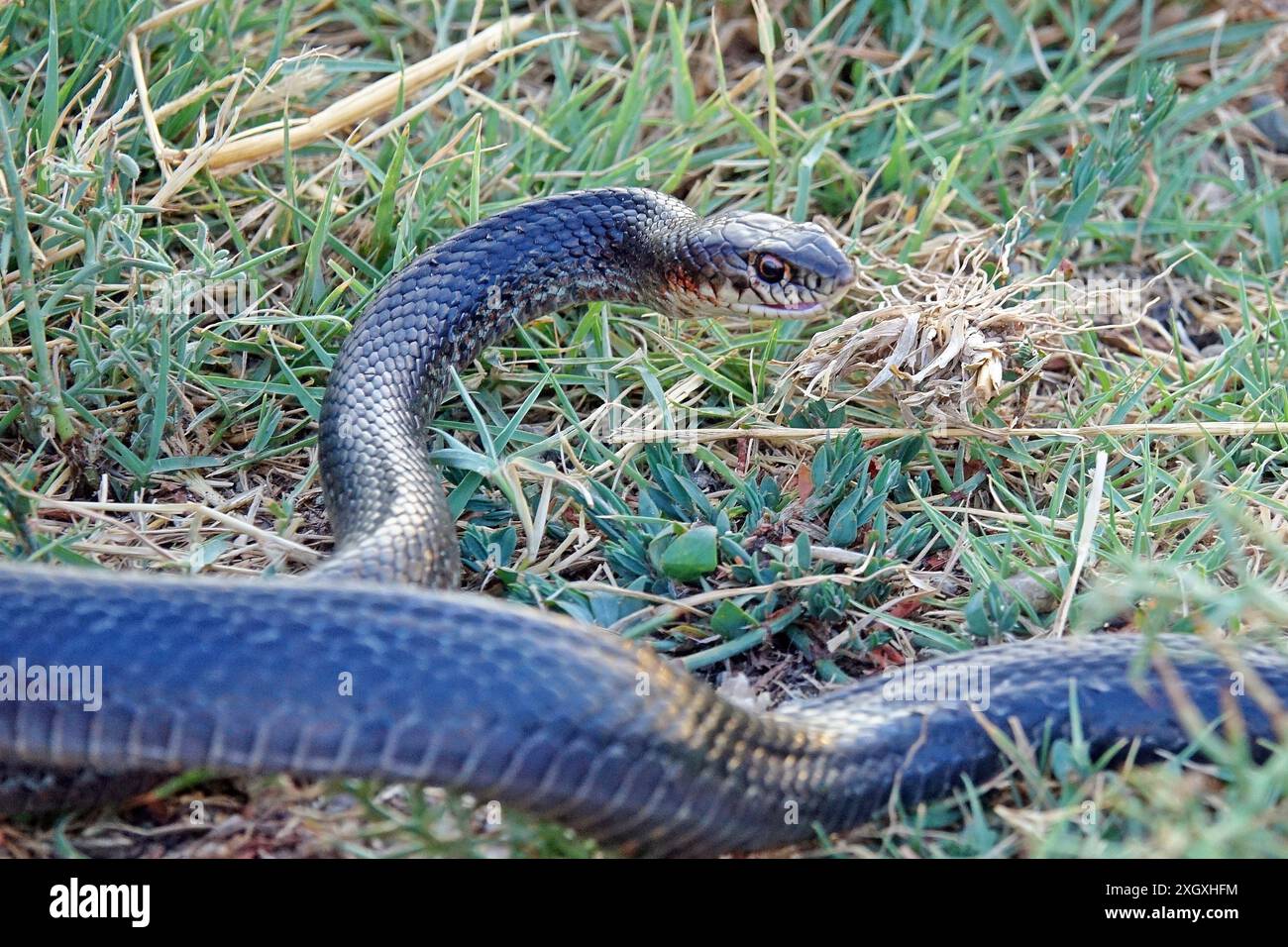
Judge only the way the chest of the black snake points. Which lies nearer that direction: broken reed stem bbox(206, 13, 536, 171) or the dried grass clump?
the dried grass clump

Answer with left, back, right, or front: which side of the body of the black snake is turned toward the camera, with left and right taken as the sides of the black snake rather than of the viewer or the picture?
right

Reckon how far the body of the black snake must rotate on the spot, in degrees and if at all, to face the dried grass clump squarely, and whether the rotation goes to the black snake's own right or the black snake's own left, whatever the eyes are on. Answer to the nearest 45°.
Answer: approximately 45° to the black snake's own left

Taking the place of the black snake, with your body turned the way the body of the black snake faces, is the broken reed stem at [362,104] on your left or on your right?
on your left
